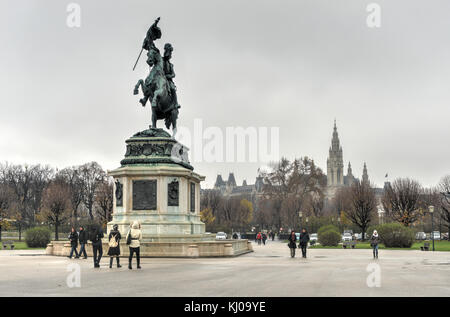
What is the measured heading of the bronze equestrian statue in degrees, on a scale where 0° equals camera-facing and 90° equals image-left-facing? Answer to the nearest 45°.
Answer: approximately 45°
